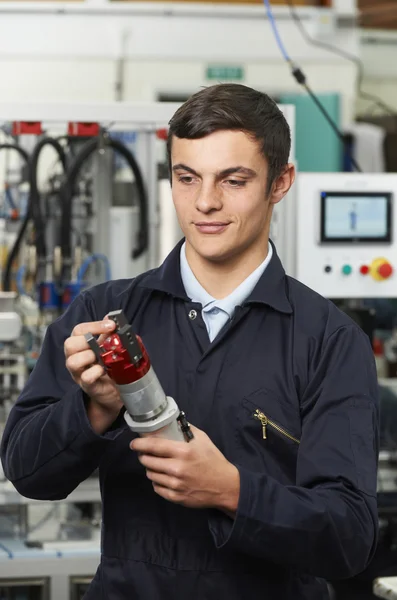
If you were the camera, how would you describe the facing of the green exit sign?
facing the viewer

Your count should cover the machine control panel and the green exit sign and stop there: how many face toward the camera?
2

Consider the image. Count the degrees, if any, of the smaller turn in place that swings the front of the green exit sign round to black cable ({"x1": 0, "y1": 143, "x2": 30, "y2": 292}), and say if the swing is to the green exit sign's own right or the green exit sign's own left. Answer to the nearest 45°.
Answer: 0° — it already faces it

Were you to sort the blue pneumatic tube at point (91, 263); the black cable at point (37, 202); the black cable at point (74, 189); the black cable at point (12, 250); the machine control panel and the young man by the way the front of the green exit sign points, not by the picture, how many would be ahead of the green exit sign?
6

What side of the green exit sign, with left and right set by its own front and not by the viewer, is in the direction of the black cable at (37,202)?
front

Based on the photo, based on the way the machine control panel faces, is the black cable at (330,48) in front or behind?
behind

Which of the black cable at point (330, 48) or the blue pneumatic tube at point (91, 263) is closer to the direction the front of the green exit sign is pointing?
the blue pneumatic tube

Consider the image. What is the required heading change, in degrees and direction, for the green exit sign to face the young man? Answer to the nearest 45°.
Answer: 0° — it already faces them

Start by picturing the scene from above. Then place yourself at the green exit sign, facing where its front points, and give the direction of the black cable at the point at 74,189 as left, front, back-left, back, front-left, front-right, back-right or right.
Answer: front

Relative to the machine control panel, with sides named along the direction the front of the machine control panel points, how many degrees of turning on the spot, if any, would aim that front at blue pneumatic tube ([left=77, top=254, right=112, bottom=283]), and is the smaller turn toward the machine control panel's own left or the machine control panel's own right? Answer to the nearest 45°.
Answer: approximately 90° to the machine control panel's own right

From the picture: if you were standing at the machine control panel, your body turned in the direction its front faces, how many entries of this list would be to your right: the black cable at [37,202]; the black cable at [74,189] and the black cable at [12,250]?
3

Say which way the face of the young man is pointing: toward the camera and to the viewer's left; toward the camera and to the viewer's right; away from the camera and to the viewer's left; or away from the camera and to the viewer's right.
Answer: toward the camera and to the viewer's left

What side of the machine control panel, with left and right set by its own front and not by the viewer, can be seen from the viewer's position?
front

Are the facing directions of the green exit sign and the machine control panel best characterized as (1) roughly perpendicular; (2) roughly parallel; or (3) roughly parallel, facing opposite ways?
roughly parallel

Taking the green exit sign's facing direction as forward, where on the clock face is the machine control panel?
The machine control panel is roughly at 12 o'clock from the green exit sign.
